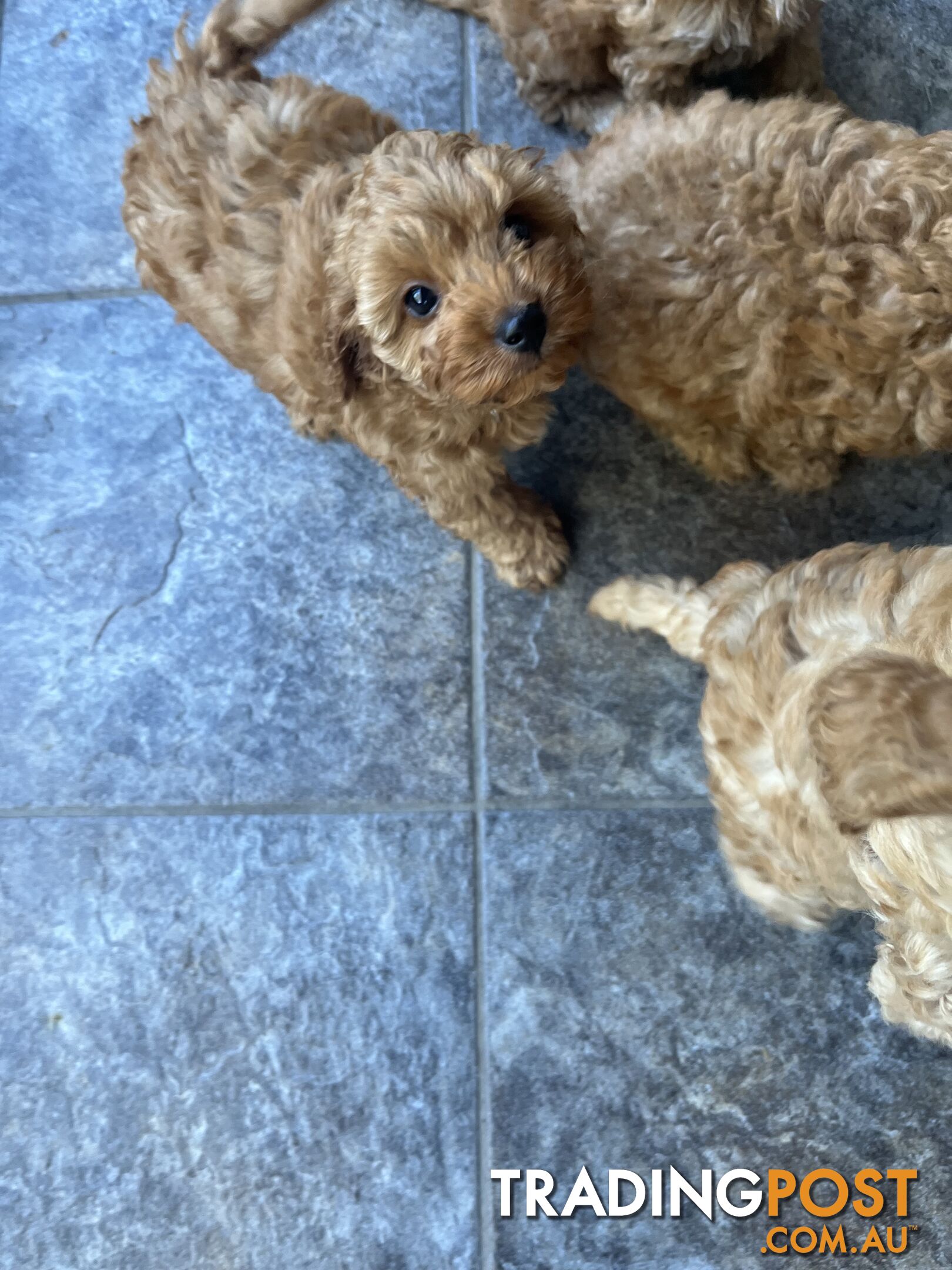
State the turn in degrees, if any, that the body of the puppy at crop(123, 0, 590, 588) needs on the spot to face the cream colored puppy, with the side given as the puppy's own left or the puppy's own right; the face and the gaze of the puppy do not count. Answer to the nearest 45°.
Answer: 0° — it already faces it

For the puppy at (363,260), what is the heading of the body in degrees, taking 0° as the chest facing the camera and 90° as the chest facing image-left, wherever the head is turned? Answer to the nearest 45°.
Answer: approximately 315°
